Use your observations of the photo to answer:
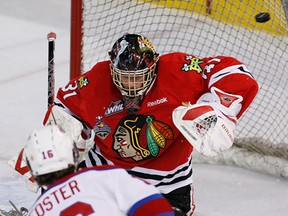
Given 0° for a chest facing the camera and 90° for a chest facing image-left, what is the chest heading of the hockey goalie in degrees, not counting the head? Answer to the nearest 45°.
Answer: approximately 0°

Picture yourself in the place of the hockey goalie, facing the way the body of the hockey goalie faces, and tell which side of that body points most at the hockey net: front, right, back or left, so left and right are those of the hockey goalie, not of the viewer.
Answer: back

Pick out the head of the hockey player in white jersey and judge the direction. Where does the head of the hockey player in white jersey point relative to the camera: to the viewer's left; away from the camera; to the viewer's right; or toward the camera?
away from the camera

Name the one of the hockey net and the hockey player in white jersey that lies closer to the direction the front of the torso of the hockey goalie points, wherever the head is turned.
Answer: the hockey player in white jersey

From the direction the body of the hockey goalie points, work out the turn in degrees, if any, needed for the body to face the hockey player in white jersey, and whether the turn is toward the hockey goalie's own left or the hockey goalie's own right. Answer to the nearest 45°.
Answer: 0° — they already face them

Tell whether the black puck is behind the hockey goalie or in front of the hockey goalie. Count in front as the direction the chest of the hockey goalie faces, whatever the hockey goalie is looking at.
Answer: behind
